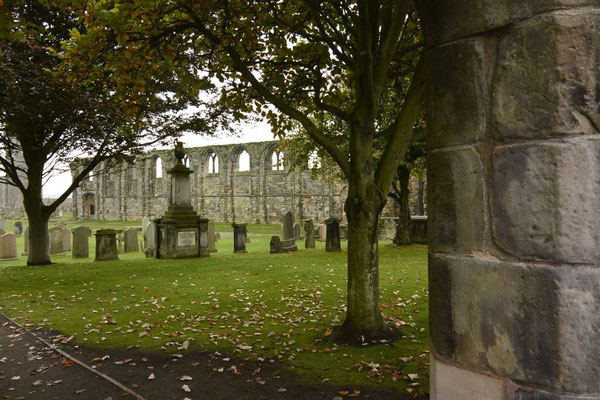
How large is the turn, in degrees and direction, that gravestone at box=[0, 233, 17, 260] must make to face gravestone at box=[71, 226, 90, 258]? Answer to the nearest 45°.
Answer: approximately 45° to its left

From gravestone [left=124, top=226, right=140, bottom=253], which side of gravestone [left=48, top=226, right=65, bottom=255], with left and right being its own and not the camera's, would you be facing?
left

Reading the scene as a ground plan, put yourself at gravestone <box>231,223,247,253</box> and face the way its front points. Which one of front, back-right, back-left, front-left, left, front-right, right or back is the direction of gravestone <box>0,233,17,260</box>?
right

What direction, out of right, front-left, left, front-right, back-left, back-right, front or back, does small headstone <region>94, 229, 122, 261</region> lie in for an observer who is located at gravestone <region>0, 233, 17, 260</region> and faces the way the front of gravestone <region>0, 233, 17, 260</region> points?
front-left

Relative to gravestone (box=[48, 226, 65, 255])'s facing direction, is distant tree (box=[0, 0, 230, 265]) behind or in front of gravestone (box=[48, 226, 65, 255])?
in front
